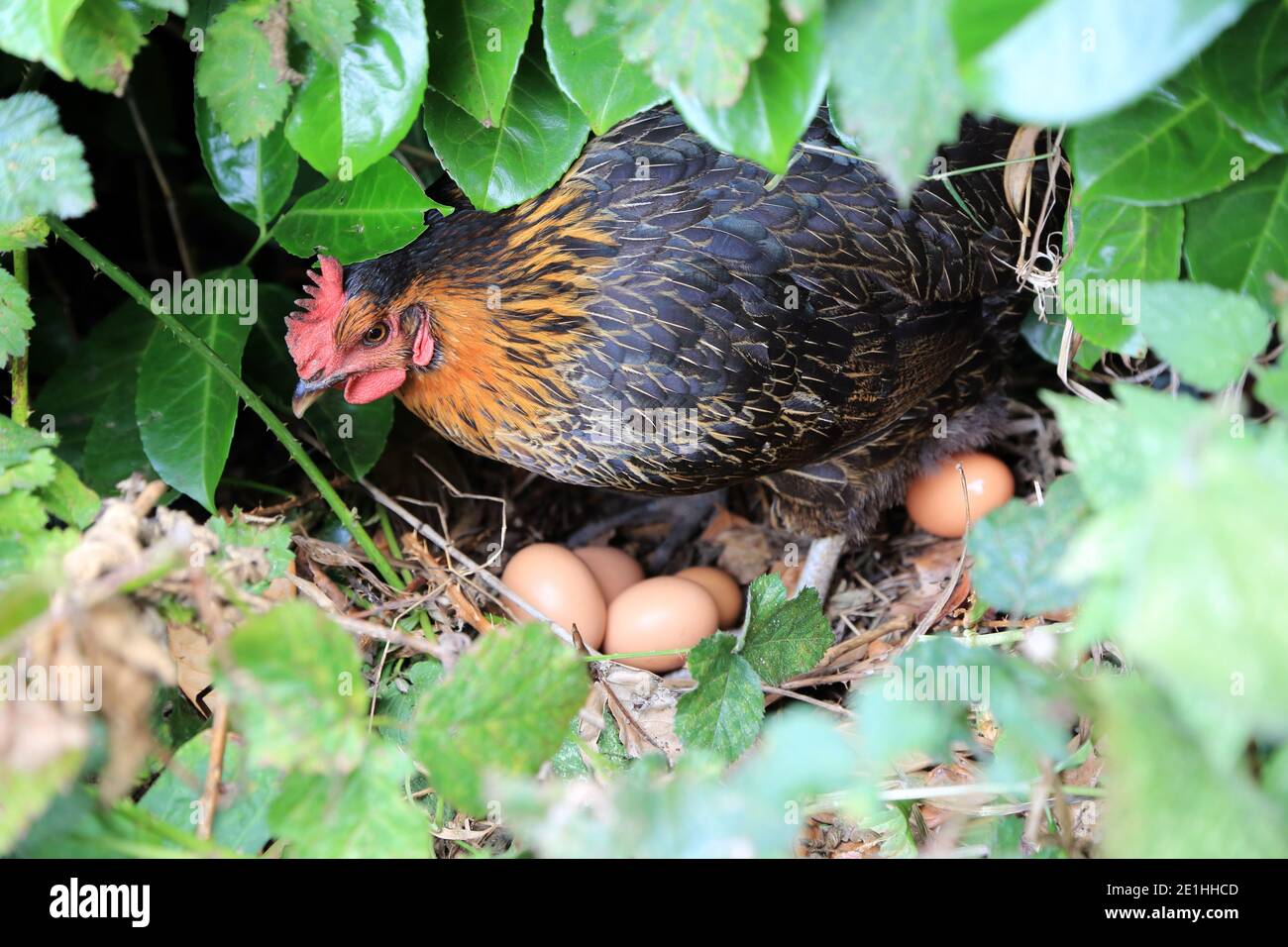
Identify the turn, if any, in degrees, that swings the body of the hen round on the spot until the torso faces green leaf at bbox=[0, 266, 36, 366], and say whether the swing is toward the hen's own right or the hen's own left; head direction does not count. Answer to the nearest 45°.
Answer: approximately 45° to the hen's own left

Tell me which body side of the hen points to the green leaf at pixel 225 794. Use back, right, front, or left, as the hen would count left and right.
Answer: left

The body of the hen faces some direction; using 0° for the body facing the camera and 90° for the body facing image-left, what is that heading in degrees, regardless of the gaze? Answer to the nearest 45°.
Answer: approximately 90°

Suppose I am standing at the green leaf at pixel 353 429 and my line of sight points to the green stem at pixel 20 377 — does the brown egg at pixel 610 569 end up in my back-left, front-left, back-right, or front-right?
back-left
